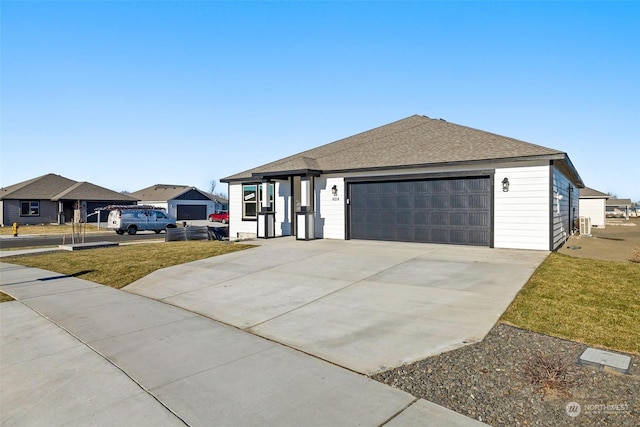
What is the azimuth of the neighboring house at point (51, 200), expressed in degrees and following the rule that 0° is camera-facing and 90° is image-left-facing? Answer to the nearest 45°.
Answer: approximately 0°

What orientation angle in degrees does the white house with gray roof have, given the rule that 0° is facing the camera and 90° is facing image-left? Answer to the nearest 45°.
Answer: approximately 45°

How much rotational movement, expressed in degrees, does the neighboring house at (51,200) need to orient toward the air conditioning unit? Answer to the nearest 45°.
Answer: approximately 45° to its left

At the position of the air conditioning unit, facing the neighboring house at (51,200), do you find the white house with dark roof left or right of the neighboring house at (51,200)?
left

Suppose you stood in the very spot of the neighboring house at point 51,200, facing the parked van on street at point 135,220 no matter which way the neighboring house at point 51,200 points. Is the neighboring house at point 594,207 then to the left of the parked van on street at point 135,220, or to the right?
left

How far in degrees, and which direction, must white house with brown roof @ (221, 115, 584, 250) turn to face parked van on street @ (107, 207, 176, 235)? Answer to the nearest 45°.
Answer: approximately 90° to its right

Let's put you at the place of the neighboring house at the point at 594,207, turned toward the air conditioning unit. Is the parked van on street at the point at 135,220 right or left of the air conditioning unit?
right

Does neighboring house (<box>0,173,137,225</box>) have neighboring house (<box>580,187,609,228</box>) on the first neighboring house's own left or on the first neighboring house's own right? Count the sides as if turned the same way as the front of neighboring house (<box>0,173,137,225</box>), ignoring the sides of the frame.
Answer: on the first neighboring house's own left

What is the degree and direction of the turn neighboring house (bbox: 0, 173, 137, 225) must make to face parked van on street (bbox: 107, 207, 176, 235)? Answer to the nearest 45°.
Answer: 0° — it already faces it

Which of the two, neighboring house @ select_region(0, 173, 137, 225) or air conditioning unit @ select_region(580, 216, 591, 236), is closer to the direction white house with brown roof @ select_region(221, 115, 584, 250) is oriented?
the neighboring house
